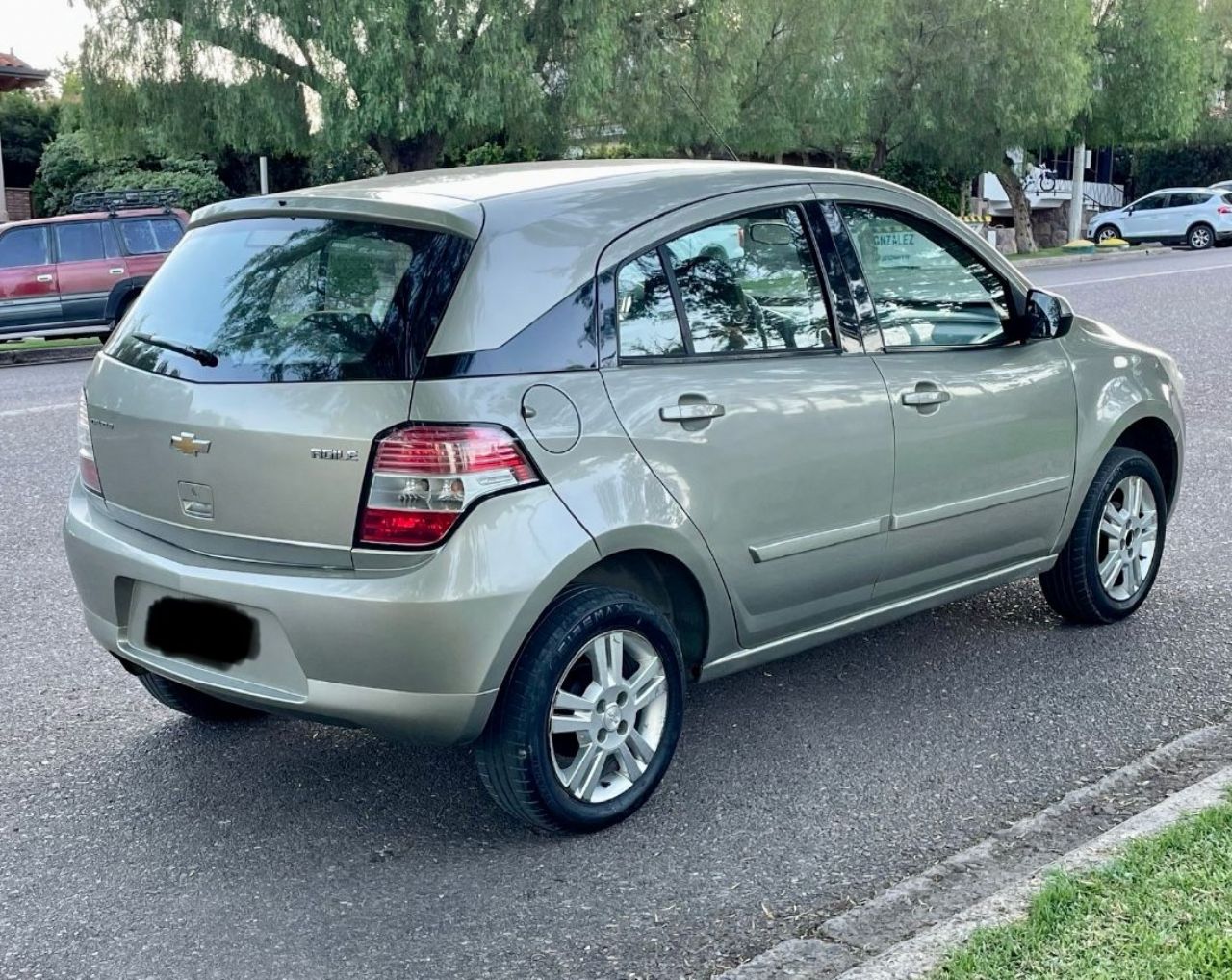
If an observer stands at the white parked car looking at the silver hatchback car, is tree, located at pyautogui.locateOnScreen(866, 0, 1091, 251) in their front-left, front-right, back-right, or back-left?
front-right

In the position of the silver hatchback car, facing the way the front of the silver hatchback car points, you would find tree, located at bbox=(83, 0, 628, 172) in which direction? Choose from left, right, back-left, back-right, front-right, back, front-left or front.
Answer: front-left

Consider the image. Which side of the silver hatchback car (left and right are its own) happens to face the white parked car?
front

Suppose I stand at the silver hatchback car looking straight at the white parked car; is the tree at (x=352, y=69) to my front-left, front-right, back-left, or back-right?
front-left

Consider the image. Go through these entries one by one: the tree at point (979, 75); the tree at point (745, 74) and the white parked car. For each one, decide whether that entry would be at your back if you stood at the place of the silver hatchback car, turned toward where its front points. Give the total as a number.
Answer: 0

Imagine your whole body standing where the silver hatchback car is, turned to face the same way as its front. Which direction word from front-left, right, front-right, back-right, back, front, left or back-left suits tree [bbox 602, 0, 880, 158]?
front-left

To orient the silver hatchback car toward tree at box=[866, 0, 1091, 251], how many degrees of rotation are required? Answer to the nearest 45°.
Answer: approximately 45° to its left

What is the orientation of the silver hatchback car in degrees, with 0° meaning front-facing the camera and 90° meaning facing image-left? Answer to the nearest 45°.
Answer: approximately 225°
